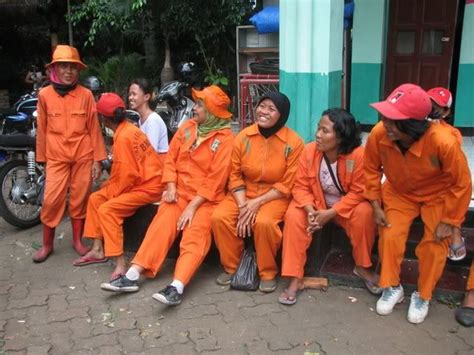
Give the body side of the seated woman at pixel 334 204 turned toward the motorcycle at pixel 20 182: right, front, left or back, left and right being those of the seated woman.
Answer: right

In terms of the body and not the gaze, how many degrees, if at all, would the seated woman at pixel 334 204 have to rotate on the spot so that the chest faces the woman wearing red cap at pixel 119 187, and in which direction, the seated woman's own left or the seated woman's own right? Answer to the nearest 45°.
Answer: approximately 90° to the seated woman's own right

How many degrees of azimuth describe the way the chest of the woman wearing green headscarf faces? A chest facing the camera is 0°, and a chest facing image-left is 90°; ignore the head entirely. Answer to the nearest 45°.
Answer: approximately 45°

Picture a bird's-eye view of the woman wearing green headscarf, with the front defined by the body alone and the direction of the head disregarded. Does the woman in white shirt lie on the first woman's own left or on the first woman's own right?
on the first woman's own right

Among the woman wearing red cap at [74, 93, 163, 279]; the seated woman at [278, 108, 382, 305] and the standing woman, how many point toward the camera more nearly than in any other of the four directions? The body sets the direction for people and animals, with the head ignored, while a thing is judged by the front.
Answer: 2

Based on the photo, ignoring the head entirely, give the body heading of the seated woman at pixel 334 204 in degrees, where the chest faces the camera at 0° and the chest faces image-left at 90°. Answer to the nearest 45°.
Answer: approximately 0°

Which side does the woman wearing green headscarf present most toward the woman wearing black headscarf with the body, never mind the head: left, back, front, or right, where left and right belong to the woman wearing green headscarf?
left

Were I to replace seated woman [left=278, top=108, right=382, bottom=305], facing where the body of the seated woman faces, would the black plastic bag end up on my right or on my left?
on my right
